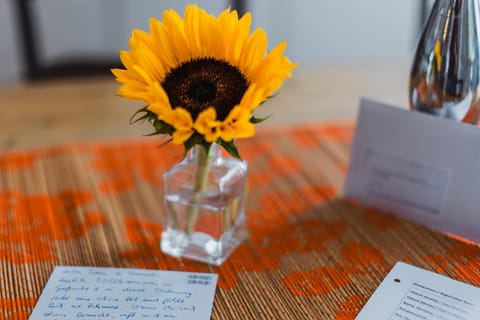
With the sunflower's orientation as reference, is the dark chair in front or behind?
behind

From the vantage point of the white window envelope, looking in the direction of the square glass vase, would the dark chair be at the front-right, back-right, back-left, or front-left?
front-right

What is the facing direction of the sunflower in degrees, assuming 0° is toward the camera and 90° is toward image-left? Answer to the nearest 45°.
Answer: approximately 0°
